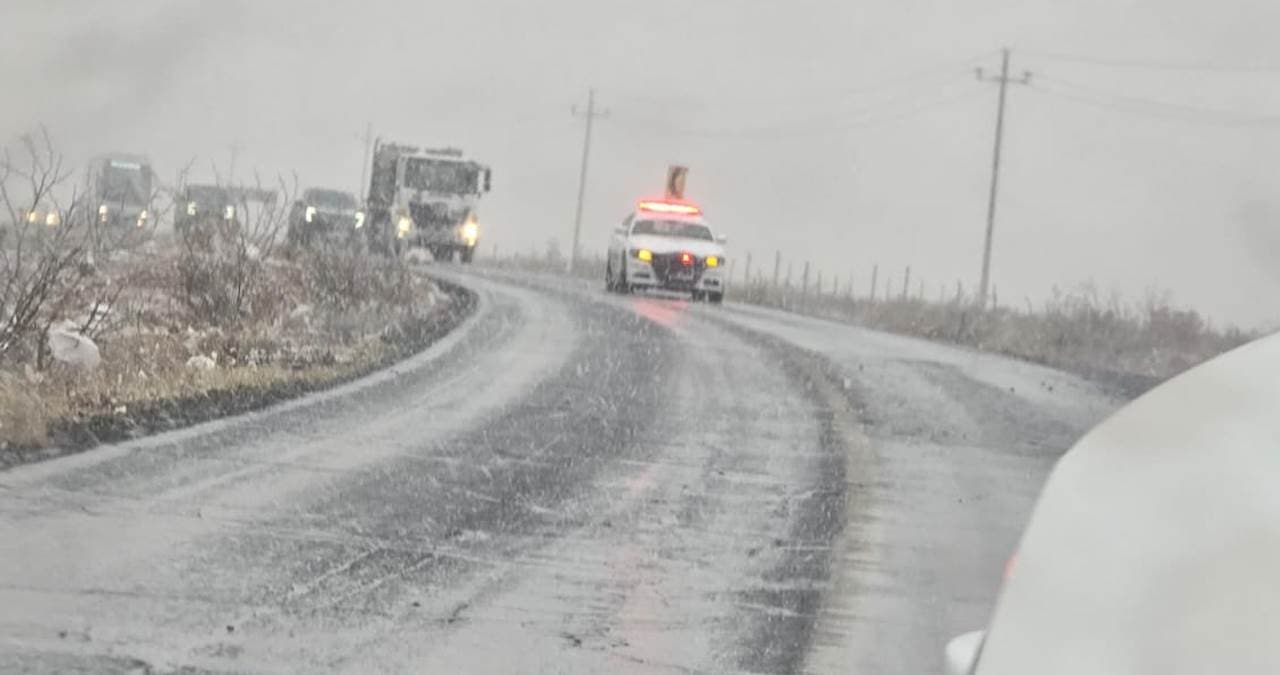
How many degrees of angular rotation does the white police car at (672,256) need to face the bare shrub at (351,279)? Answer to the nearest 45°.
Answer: approximately 45° to its right

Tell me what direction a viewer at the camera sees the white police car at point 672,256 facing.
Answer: facing the viewer

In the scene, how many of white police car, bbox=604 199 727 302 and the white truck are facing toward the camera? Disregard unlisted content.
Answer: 2

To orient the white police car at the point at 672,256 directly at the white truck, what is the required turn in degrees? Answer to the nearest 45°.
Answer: approximately 135° to its right

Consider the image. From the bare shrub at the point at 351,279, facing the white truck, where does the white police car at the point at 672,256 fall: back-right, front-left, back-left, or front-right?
front-right

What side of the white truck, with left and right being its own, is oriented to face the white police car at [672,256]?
front

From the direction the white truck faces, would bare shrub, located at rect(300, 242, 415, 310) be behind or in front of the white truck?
in front

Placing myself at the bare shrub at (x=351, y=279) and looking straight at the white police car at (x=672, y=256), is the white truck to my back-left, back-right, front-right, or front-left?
front-left

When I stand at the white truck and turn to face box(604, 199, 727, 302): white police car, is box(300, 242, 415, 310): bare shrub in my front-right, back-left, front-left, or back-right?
front-right

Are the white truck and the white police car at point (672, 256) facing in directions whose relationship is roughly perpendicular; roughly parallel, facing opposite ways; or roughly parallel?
roughly parallel
